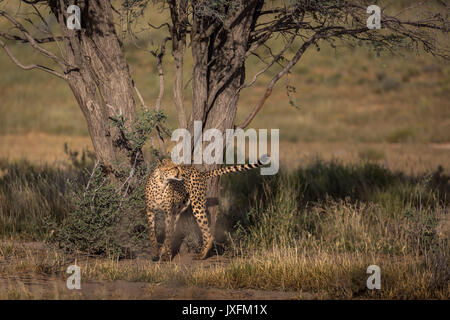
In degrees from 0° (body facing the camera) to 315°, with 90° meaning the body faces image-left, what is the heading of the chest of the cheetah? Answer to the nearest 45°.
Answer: approximately 45°
